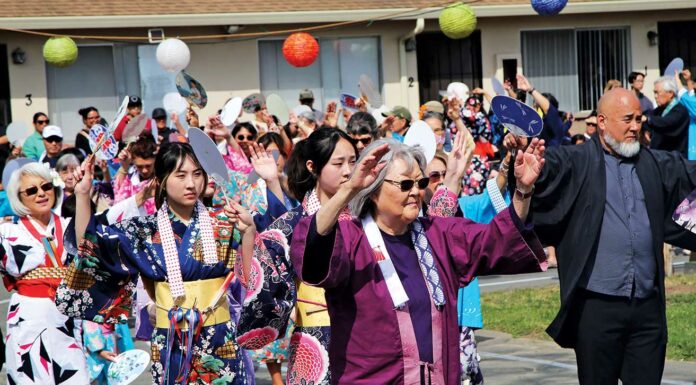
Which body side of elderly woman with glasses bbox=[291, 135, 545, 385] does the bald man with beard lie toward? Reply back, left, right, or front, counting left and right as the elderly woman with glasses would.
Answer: left

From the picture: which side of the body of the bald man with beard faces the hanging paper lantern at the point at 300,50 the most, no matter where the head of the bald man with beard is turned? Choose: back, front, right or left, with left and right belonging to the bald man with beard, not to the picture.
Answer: back

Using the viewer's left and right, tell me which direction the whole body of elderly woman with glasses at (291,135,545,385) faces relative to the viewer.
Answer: facing the viewer and to the right of the viewer

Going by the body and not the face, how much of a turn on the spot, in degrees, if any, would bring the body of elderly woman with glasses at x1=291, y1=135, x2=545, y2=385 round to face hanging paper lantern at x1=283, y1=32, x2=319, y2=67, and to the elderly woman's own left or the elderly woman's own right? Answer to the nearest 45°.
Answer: approximately 135° to the elderly woman's own left

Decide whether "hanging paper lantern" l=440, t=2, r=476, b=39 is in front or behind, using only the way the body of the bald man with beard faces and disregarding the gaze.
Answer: behind

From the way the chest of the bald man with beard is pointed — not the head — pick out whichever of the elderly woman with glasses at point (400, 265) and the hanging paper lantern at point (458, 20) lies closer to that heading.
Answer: the elderly woman with glasses

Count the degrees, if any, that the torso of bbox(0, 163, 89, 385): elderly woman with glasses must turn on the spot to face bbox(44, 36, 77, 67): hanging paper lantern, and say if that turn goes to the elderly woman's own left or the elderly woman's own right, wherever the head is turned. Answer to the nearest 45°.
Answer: approximately 135° to the elderly woman's own left

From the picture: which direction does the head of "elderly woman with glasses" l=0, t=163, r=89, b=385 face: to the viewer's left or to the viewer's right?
to the viewer's right
